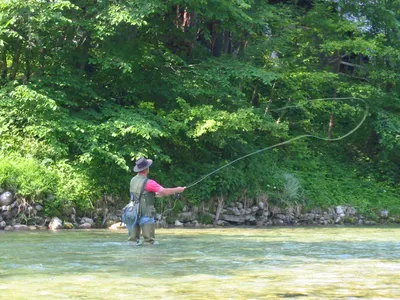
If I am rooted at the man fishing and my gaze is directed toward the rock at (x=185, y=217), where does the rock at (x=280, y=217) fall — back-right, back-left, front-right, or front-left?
front-right

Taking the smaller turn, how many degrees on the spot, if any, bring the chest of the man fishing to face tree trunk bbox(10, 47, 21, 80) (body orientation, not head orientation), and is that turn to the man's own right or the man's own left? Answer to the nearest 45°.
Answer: approximately 90° to the man's own left

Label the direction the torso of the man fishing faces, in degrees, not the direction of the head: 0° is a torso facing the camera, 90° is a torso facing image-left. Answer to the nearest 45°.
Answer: approximately 225°

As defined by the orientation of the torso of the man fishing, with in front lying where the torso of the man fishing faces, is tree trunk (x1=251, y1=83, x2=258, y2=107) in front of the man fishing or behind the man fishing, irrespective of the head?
in front

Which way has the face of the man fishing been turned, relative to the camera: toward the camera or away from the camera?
away from the camera

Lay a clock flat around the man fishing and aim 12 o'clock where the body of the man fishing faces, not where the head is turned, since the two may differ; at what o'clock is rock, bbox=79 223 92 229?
The rock is roughly at 10 o'clock from the man fishing.

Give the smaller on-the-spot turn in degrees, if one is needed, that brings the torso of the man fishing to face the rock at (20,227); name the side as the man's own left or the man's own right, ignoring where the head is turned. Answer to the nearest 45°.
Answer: approximately 90° to the man's own left

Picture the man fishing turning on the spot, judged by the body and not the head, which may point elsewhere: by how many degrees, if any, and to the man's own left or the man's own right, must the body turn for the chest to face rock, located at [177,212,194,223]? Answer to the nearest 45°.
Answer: approximately 45° to the man's own left

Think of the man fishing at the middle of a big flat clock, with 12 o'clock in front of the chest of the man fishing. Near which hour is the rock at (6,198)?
The rock is roughly at 9 o'clock from the man fishing.
